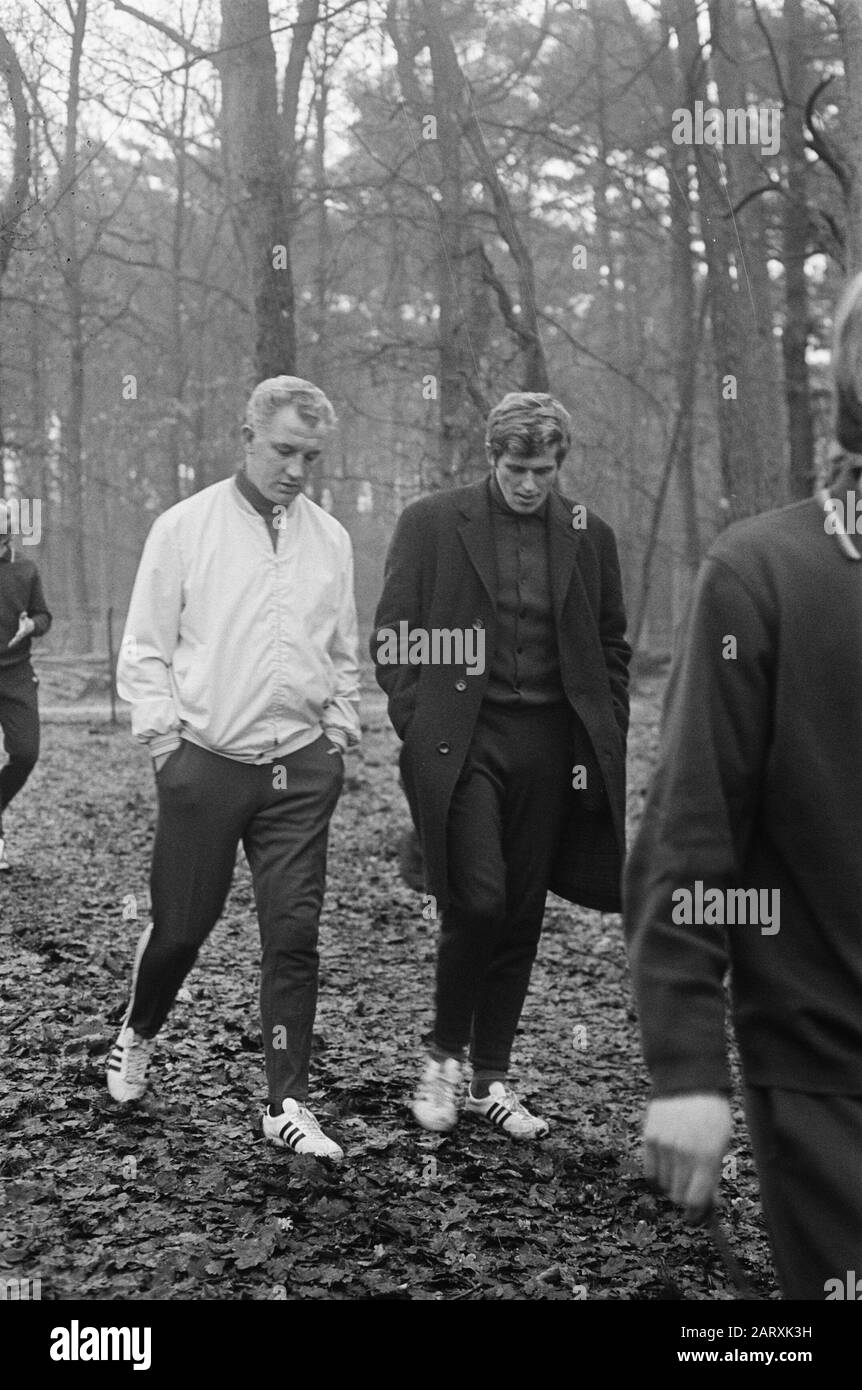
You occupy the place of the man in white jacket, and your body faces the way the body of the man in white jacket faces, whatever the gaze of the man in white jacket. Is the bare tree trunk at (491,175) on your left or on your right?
on your left

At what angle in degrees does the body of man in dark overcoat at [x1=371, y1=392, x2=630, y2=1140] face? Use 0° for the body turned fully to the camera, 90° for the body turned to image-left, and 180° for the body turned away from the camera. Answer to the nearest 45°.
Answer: approximately 0°

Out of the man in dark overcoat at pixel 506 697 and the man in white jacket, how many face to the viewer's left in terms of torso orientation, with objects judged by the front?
0

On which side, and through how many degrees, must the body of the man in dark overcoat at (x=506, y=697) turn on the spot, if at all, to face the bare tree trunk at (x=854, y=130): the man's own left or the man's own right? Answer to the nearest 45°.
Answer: approximately 135° to the man's own left

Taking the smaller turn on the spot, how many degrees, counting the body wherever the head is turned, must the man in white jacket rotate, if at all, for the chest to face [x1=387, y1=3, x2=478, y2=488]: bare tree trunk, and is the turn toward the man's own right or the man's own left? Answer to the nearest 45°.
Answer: approximately 135° to the man's own left

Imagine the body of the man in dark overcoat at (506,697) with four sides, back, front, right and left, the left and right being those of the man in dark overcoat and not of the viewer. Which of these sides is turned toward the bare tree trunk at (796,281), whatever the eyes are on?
back

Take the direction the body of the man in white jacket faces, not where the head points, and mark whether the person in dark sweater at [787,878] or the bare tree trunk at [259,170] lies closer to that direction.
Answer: the person in dark sweater

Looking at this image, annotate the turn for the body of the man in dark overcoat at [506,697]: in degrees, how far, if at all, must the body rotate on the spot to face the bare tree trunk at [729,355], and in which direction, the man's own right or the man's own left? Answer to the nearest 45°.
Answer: approximately 180°

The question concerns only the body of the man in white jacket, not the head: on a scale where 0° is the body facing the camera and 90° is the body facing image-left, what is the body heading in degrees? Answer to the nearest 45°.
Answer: approximately 315°
